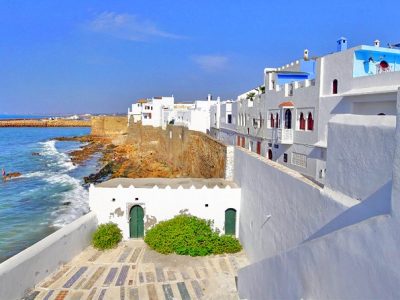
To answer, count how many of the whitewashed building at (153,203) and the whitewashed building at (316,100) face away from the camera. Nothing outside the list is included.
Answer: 0

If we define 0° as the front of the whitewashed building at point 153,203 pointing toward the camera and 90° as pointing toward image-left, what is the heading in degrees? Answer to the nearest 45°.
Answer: approximately 0°

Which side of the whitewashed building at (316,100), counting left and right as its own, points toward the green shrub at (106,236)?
front

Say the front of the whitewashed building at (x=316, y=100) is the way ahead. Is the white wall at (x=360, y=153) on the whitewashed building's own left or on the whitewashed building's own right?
on the whitewashed building's own left

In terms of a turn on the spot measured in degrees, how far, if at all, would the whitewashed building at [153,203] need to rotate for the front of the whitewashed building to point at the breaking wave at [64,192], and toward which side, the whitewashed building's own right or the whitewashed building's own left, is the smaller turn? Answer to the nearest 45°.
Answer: approximately 135° to the whitewashed building's own right

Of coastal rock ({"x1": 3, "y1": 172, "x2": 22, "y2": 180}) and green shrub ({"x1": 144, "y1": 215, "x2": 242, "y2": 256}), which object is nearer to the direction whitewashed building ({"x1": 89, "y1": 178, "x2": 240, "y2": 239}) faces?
the green shrub

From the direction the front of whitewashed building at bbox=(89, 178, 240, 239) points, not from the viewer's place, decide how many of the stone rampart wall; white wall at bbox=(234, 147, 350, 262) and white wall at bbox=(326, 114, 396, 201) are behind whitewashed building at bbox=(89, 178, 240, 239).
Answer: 1

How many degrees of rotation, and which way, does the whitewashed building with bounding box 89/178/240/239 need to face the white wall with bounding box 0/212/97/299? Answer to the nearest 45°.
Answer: approximately 45° to its right

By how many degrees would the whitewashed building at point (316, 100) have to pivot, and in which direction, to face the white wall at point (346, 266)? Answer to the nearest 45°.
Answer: approximately 45° to its left

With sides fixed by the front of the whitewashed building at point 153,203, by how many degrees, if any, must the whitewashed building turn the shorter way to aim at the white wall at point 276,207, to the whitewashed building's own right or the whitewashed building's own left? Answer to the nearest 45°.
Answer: approximately 45° to the whitewashed building's own left

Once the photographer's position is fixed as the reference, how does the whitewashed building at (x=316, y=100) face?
facing the viewer and to the left of the viewer

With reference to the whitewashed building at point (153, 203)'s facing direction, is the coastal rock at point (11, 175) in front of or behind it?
behind

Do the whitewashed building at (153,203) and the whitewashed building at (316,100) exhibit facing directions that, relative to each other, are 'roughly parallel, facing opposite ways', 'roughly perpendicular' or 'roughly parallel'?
roughly perpendicular

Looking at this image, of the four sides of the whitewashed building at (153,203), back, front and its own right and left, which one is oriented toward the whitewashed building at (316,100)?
left
